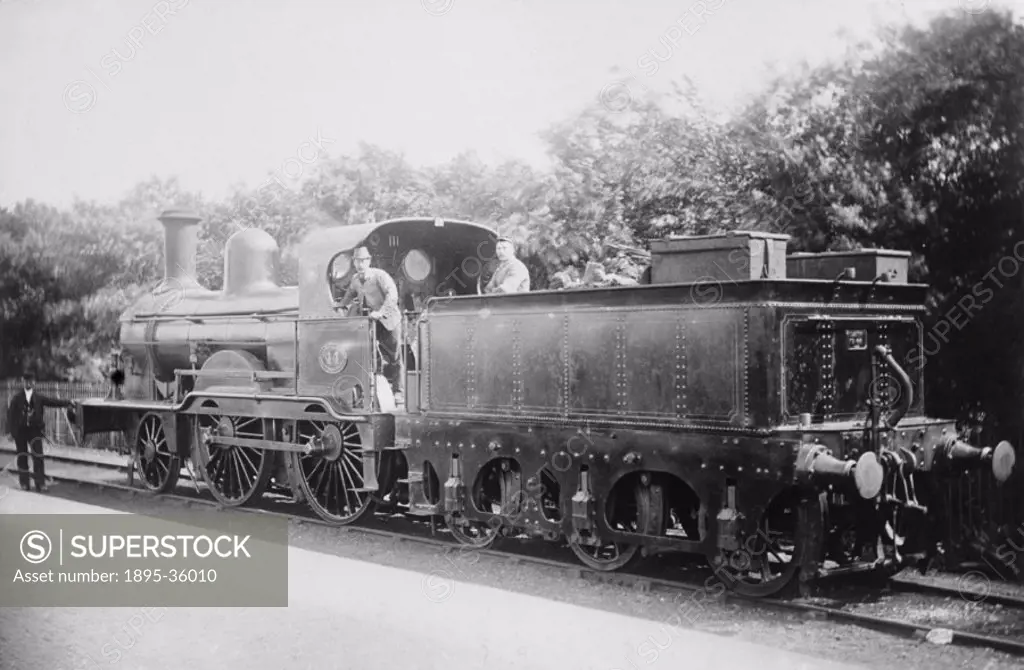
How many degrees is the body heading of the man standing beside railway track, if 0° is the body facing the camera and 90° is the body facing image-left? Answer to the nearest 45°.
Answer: approximately 0°

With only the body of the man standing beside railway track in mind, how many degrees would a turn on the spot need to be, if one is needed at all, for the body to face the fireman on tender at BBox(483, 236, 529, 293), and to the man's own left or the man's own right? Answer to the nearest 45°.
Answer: approximately 45° to the man's own left

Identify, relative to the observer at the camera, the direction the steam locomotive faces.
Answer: facing away from the viewer and to the left of the viewer

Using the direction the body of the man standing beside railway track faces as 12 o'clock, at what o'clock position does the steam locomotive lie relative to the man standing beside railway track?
The steam locomotive is roughly at 11 o'clock from the man standing beside railway track.

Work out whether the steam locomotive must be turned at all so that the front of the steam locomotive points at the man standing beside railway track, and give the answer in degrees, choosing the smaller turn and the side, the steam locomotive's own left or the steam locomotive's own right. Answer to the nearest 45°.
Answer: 0° — it already faces them

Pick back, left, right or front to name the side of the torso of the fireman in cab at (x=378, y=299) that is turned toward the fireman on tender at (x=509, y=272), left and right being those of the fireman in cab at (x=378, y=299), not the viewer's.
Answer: left

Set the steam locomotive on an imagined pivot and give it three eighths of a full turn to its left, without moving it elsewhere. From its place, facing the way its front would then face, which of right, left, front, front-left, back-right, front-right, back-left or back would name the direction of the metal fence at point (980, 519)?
left

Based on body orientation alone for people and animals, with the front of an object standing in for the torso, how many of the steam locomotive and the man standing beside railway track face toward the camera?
1

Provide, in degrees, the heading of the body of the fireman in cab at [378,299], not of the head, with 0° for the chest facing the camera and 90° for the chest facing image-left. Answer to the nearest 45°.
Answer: approximately 45°

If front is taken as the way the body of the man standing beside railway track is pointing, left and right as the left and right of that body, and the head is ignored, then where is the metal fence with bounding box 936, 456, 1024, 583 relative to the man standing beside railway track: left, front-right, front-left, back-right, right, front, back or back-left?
front-left

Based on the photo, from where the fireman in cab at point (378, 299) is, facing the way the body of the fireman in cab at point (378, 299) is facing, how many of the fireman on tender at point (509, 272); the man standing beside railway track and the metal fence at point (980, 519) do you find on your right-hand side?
1

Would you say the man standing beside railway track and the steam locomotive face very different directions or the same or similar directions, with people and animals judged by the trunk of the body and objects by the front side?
very different directions
